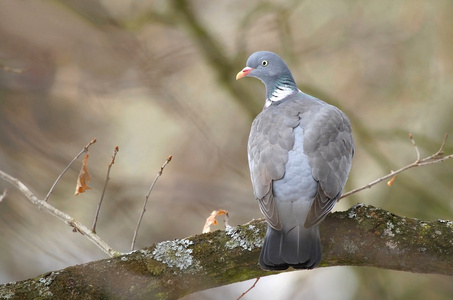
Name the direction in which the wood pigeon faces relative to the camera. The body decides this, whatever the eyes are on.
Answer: away from the camera

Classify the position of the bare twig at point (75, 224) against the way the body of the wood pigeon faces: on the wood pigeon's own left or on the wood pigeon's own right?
on the wood pigeon's own left
